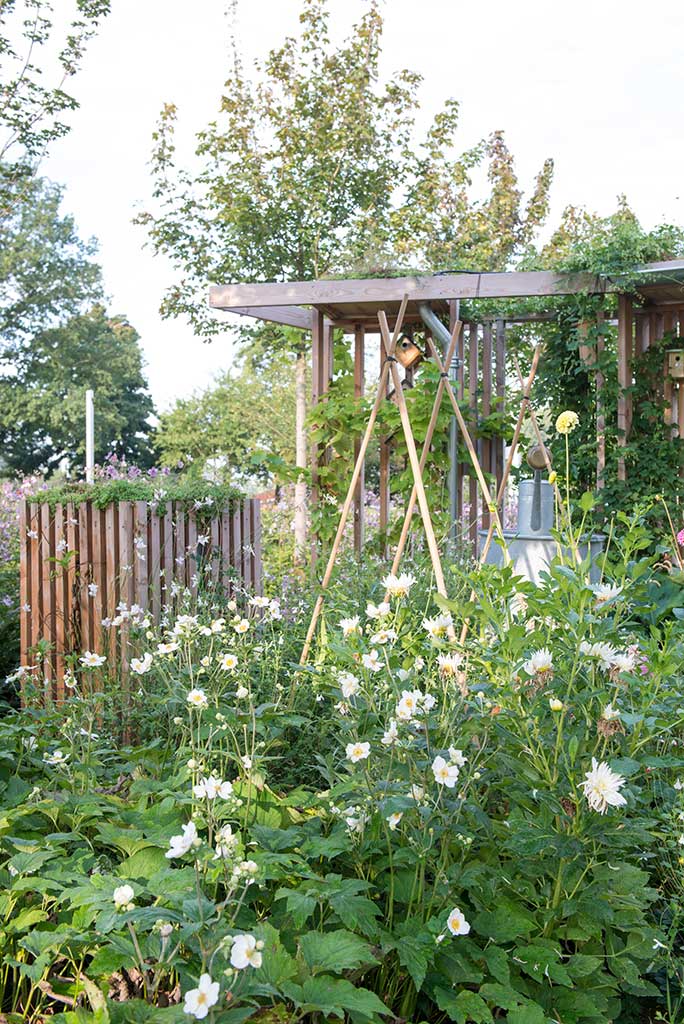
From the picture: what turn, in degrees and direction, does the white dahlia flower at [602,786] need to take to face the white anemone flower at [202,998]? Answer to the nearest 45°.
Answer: approximately 45° to its right

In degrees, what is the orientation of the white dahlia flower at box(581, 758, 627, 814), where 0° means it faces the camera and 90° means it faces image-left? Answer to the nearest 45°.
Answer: approximately 0°

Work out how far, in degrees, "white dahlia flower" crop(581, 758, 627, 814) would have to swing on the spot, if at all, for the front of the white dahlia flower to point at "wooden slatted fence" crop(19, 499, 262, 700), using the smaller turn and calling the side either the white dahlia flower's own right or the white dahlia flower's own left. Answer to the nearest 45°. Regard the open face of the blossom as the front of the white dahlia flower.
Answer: approximately 135° to the white dahlia flower's own right

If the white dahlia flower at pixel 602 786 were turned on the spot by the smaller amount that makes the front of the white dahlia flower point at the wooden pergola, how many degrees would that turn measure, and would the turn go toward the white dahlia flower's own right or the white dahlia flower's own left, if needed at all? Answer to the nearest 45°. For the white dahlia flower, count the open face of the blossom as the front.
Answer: approximately 180°

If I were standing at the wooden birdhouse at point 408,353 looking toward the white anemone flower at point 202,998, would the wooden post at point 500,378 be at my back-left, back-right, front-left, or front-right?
back-left

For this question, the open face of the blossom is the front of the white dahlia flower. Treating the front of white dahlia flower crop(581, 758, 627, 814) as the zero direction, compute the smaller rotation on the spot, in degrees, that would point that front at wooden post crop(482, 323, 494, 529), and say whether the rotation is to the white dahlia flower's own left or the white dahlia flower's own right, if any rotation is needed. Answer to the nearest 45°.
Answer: approximately 180°

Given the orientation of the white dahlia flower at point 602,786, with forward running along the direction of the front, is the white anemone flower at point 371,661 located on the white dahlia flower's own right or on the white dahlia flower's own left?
on the white dahlia flower's own right

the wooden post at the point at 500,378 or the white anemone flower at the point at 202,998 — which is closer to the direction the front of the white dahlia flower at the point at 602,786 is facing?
the white anemone flower
